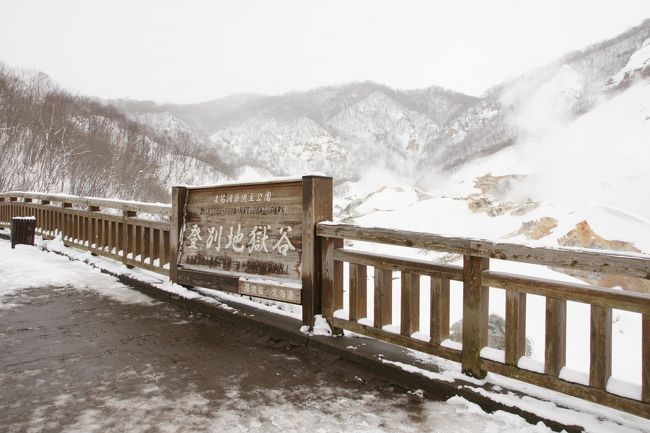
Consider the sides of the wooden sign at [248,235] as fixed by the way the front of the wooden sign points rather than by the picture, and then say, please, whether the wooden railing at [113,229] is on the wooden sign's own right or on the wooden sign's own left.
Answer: on the wooden sign's own right

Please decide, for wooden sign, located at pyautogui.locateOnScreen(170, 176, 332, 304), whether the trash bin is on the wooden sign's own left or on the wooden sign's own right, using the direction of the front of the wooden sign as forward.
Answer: on the wooden sign's own right

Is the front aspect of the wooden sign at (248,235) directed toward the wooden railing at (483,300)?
no

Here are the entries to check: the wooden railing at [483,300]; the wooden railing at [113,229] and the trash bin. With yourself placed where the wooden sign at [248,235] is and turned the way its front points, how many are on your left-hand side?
1

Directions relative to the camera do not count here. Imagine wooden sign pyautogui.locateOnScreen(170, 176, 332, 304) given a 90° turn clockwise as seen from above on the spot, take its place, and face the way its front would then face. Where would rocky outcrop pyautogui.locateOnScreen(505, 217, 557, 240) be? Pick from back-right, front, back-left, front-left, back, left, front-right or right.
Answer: right

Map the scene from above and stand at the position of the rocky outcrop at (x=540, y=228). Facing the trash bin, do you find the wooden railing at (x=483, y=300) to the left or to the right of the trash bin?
left

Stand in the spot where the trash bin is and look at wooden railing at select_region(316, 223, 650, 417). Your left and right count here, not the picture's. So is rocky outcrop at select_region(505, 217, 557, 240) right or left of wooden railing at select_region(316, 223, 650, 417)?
left

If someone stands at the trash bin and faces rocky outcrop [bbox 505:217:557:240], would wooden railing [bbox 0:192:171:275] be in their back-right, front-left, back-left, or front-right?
front-right
